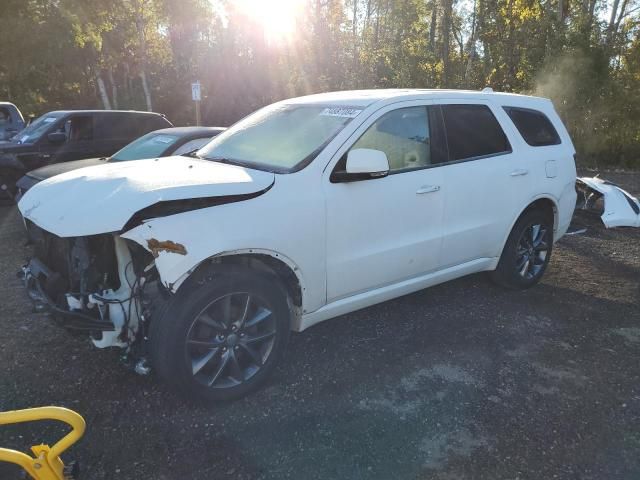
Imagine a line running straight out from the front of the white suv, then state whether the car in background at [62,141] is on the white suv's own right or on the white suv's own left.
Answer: on the white suv's own right

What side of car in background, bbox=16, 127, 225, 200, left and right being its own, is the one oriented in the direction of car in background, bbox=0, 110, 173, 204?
right

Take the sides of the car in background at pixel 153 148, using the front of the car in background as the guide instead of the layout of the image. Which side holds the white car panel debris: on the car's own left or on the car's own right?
on the car's own left

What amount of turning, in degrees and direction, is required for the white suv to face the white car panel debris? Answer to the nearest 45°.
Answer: approximately 180°

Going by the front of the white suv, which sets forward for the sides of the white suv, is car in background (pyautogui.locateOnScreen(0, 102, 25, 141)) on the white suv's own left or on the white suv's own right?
on the white suv's own right

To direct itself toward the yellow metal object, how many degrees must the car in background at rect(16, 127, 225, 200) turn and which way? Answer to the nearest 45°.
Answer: approximately 45° to its left

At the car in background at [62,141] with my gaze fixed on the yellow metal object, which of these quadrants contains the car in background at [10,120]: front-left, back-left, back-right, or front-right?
back-right

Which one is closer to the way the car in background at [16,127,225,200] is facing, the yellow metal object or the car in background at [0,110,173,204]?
the yellow metal object

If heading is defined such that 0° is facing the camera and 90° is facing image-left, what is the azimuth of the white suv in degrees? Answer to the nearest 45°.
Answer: approximately 45°

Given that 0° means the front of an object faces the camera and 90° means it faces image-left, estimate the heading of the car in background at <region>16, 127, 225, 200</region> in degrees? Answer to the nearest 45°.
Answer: approximately 45°
